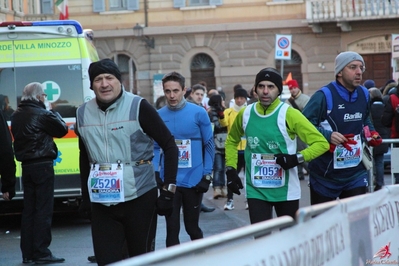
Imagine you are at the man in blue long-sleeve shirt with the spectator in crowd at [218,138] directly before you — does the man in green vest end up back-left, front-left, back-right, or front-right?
back-right

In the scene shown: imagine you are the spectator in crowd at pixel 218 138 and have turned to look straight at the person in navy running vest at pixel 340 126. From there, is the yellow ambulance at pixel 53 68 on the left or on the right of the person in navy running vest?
right

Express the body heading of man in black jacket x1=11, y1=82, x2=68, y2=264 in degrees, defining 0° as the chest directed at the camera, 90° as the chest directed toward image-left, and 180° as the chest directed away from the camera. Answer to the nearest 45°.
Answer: approximately 225°

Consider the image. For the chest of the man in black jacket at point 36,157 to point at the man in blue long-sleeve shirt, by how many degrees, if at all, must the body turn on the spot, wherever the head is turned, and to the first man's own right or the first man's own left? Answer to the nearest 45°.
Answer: approximately 90° to the first man's own right

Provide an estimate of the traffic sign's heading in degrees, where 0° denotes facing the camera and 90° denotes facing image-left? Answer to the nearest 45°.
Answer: approximately 0°

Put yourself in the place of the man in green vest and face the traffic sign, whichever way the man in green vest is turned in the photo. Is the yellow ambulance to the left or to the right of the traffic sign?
left

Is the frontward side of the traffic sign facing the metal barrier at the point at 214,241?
yes
